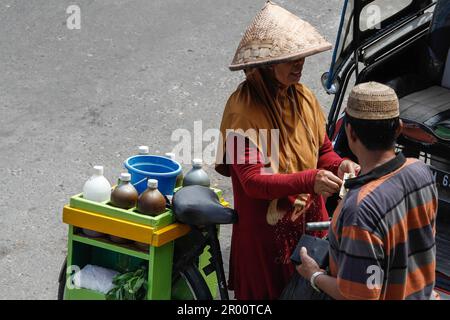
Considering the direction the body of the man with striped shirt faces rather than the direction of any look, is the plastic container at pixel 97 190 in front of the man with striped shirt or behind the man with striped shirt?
in front

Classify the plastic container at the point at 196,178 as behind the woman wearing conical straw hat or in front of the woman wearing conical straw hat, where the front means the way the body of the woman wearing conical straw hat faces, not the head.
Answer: behind

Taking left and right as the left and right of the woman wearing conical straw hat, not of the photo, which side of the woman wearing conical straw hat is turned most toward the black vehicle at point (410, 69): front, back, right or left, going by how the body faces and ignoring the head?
left

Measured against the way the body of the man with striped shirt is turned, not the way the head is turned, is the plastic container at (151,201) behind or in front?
in front

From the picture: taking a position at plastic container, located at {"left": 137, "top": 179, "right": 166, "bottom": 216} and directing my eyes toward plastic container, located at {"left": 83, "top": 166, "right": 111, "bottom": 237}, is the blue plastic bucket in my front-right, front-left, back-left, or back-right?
front-right

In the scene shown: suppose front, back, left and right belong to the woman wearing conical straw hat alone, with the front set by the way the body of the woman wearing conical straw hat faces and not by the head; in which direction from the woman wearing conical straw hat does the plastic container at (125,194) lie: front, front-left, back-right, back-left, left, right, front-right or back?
back-right

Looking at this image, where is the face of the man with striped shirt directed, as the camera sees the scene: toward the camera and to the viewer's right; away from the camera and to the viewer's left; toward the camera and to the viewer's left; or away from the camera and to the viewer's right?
away from the camera and to the viewer's left

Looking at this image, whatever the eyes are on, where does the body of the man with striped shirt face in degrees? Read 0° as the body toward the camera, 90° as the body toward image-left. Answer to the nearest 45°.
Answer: approximately 135°

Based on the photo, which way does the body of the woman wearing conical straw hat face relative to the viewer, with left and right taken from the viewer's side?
facing the viewer and to the right of the viewer

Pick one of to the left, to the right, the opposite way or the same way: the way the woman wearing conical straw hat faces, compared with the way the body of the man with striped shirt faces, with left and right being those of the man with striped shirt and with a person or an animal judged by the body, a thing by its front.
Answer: the opposite way

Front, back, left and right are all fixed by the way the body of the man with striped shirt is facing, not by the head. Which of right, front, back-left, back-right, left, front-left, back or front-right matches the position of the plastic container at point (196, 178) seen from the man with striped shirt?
front

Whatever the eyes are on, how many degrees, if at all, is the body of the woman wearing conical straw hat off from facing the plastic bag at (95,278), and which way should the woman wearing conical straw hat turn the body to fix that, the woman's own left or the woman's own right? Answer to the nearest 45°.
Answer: approximately 135° to the woman's own right

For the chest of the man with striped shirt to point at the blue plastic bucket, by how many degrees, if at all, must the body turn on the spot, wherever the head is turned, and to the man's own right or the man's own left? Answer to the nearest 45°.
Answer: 0° — they already face it
